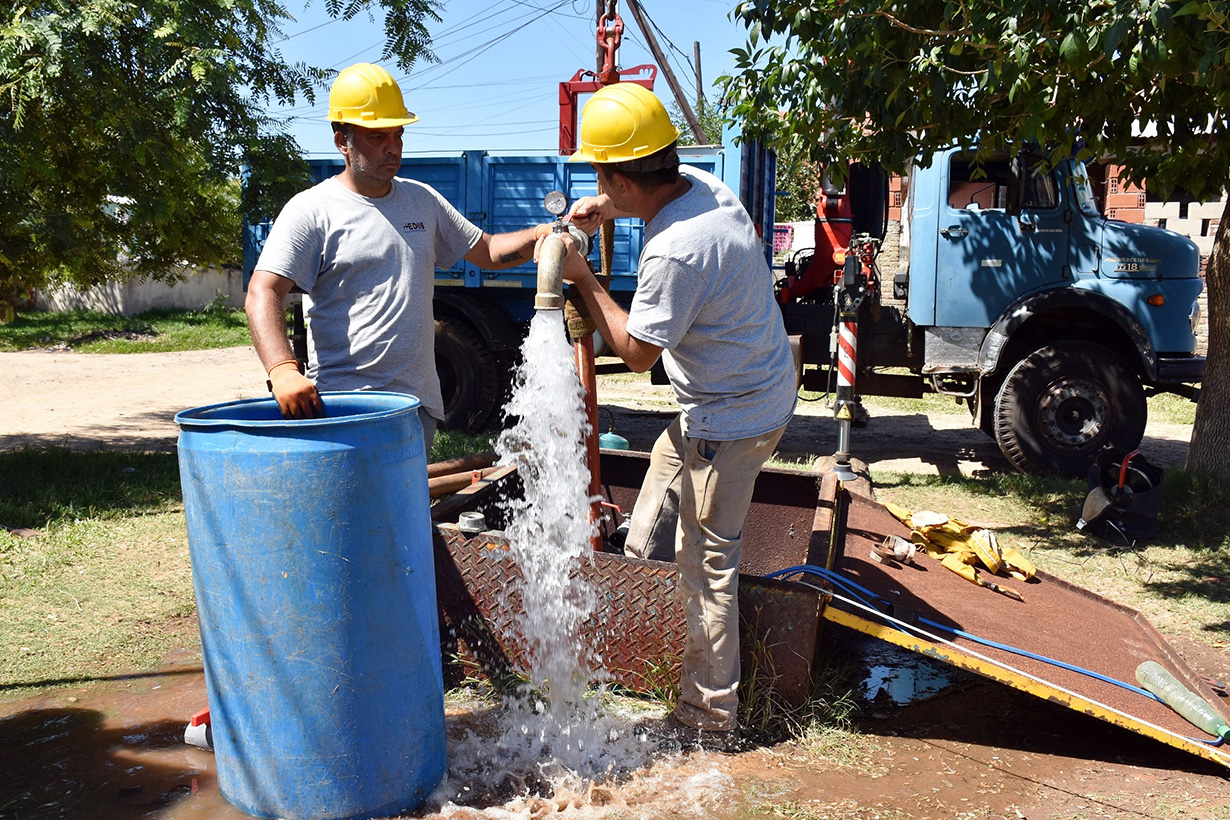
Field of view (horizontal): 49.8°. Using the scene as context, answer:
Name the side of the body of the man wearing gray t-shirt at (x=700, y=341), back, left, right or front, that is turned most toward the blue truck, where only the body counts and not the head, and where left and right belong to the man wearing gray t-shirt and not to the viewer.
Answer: right

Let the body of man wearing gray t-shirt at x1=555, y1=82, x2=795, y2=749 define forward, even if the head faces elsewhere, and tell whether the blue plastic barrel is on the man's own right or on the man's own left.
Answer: on the man's own left

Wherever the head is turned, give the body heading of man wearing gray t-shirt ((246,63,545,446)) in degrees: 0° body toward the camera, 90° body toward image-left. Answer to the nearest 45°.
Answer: approximately 315°

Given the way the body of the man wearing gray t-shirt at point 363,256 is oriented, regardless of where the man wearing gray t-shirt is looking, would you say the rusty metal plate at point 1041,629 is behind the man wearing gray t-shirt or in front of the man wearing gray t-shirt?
in front

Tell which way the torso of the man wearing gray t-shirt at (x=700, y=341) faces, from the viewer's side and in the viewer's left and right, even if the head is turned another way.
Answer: facing away from the viewer and to the left of the viewer

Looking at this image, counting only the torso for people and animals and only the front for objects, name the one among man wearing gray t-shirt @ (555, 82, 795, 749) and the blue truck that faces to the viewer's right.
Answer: the blue truck

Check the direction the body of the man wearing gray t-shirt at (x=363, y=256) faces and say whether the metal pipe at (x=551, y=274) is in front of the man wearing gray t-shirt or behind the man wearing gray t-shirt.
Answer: in front

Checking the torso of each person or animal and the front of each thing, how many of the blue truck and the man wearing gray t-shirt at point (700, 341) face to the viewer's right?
1

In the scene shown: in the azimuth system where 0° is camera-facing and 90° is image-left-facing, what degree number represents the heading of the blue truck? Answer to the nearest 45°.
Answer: approximately 270°

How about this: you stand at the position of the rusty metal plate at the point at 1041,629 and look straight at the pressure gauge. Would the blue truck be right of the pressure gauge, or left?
right

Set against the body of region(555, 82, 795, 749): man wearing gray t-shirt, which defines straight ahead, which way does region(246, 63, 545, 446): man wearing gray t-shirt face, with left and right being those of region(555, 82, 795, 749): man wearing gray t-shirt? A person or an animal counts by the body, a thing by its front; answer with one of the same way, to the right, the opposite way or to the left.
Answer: the opposite way
